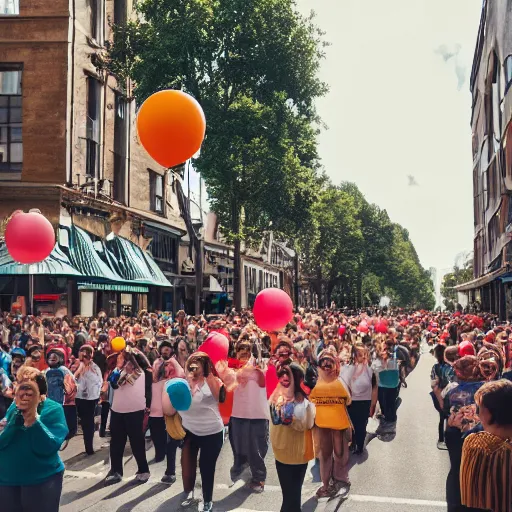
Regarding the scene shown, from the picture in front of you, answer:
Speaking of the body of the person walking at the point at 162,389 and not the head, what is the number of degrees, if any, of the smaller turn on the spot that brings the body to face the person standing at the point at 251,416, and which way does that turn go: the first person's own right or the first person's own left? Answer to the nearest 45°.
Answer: approximately 45° to the first person's own left

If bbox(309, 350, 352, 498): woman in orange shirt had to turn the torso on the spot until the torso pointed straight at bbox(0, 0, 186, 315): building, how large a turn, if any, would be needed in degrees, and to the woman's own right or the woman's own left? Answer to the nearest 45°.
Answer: approximately 135° to the woman's own right

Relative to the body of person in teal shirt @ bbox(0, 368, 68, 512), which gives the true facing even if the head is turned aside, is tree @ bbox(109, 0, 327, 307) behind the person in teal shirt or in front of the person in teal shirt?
behind

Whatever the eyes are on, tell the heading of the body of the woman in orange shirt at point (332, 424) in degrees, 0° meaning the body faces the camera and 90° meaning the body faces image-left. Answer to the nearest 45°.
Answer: approximately 0°

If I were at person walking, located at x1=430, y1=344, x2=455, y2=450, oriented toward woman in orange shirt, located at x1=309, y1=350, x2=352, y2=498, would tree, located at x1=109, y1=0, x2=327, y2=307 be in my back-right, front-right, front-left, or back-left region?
back-right

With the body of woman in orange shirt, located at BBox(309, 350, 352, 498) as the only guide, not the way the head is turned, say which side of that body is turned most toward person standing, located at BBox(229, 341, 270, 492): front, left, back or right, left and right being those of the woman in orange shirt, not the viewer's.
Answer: right

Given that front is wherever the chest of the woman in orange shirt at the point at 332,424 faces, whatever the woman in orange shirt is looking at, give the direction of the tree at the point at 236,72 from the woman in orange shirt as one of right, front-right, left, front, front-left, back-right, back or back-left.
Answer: back

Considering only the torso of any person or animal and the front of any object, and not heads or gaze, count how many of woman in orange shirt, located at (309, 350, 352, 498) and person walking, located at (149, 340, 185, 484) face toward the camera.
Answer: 2

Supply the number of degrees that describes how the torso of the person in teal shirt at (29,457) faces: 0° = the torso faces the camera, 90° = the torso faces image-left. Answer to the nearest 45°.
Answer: approximately 45°

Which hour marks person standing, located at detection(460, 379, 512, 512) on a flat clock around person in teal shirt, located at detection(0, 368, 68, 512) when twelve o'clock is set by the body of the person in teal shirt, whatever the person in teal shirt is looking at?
The person standing is roughly at 9 o'clock from the person in teal shirt.
